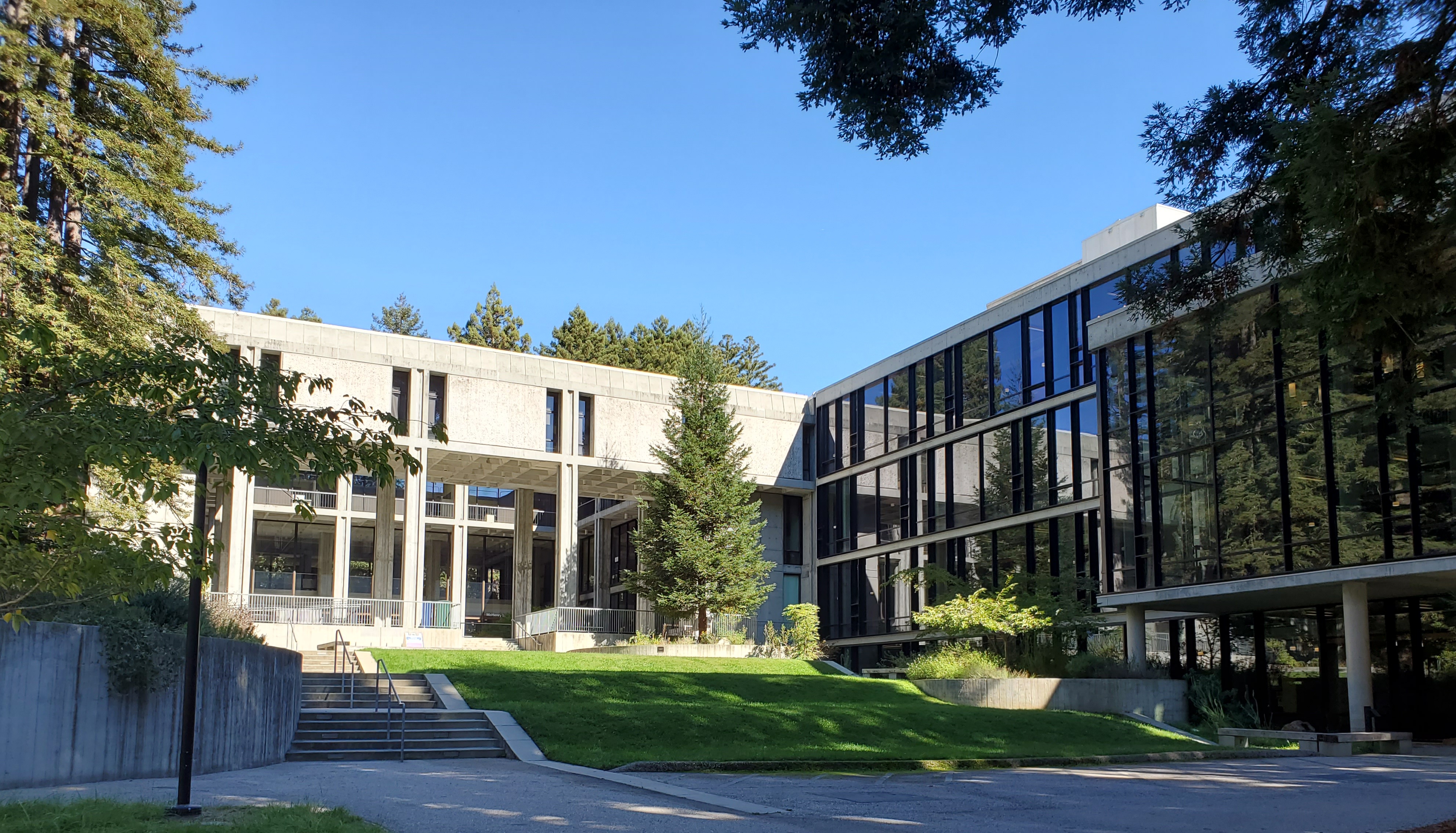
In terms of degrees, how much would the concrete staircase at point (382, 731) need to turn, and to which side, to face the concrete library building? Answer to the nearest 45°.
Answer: approximately 135° to its left

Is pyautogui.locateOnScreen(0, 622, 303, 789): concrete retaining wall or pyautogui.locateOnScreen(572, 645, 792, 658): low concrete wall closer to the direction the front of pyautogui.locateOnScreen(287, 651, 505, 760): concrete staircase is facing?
the concrete retaining wall

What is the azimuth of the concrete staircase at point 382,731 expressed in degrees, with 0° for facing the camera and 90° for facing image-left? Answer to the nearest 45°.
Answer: approximately 0°

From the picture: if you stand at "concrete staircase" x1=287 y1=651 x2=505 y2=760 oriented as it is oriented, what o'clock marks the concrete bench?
The concrete bench is roughly at 9 o'clock from the concrete staircase.

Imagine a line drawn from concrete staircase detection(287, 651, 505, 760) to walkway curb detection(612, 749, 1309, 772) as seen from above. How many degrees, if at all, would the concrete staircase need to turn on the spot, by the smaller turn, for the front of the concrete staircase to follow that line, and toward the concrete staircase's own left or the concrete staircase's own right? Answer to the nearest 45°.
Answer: approximately 45° to the concrete staircase's own left

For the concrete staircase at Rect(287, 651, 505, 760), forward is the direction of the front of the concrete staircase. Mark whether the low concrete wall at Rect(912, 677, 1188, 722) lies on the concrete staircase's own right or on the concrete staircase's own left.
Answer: on the concrete staircase's own left

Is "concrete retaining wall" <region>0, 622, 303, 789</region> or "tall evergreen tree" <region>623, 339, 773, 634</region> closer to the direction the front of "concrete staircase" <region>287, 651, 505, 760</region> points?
the concrete retaining wall

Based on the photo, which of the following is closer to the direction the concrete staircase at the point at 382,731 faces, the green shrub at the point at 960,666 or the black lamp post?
the black lamp post

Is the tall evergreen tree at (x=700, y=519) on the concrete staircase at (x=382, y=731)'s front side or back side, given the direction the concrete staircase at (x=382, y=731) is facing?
on the back side

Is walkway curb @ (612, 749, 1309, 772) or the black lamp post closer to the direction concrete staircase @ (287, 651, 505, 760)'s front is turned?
the black lamp post

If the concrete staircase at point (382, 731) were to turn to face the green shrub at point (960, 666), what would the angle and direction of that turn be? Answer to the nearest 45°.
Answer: approximately 135° to its left

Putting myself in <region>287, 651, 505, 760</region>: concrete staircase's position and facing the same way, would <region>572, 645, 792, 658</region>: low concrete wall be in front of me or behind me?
behind

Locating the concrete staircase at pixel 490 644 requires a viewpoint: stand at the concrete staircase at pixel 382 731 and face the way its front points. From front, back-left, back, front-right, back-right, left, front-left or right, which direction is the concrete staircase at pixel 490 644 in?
back
